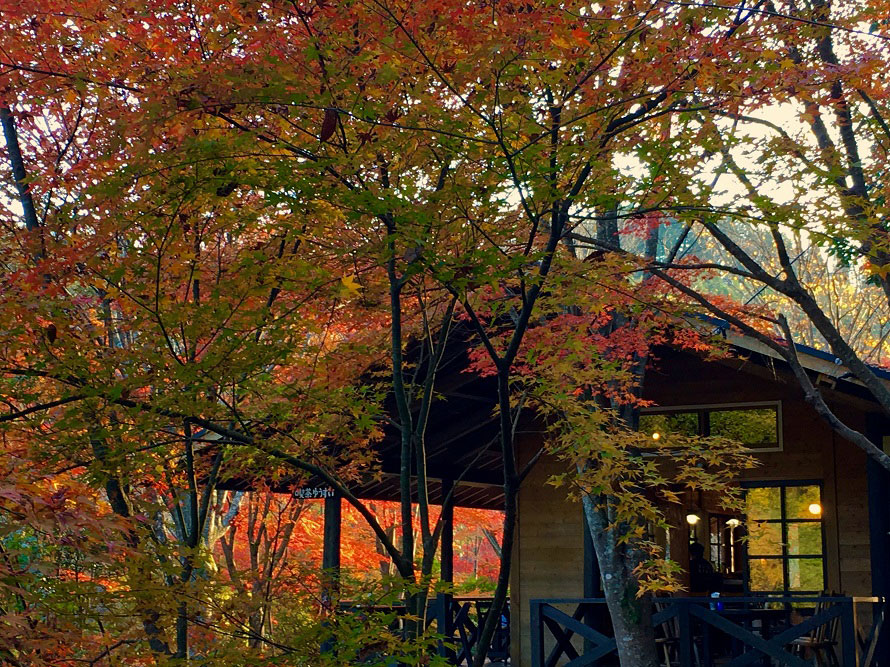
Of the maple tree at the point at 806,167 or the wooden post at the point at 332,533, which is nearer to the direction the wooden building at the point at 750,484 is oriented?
the maple tree

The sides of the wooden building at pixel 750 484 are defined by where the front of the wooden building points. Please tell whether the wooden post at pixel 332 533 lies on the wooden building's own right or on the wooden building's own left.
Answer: on the wooden building's own right

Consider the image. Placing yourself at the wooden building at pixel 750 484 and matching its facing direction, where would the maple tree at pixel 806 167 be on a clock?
The maple tree is roughly at 12 o'clock from the wooden building.

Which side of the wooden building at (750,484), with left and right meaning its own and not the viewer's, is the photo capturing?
front
